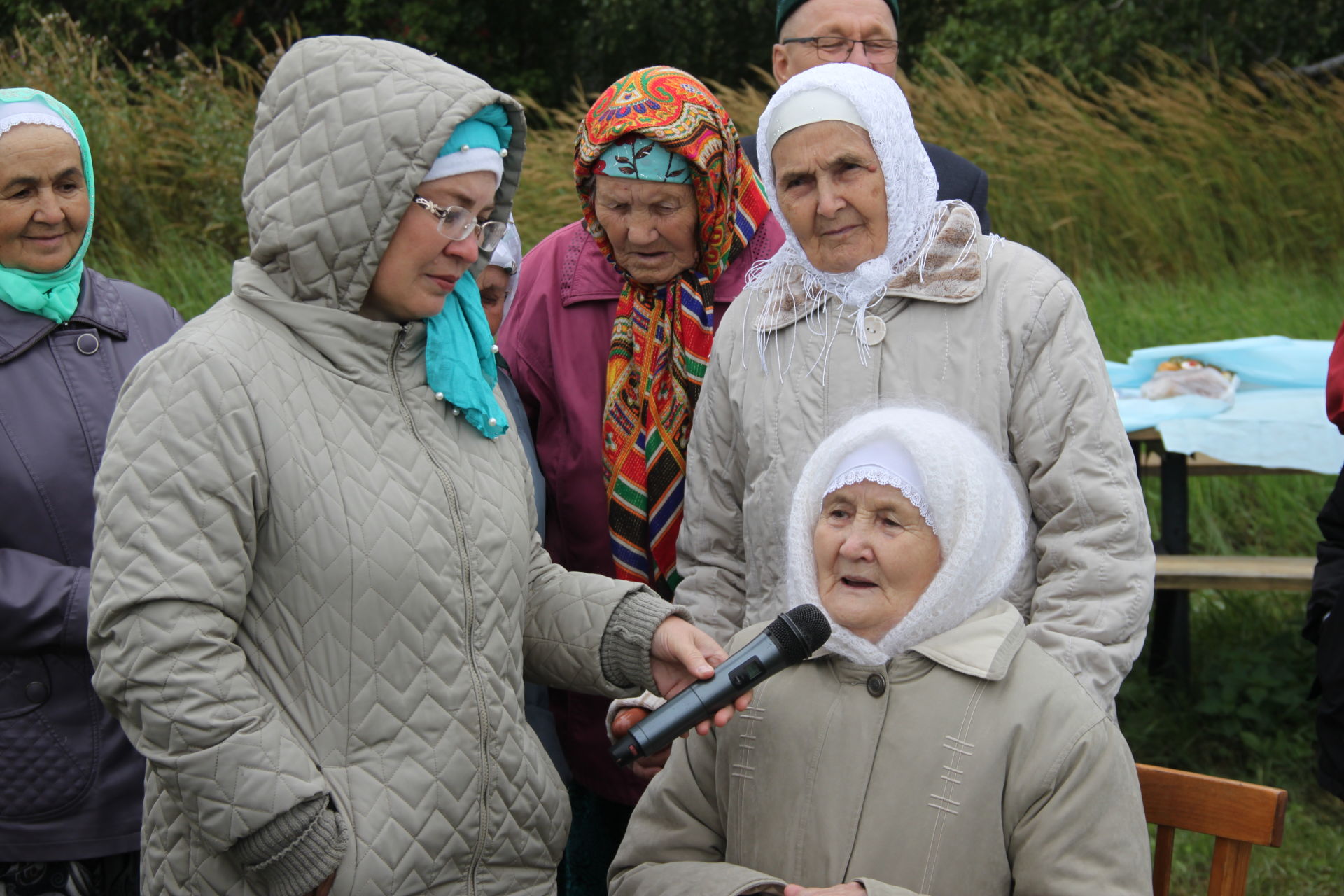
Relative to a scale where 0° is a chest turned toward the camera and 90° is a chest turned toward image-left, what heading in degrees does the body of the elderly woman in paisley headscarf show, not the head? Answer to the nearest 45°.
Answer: approximately 0°

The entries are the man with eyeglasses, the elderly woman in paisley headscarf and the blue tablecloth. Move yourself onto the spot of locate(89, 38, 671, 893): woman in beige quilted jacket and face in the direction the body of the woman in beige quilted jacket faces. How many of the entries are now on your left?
3

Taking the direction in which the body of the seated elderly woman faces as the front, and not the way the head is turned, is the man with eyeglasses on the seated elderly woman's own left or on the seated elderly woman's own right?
on the seated elderly woman's own right

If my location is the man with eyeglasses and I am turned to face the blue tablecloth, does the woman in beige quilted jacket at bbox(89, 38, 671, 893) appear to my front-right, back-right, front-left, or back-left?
back-right

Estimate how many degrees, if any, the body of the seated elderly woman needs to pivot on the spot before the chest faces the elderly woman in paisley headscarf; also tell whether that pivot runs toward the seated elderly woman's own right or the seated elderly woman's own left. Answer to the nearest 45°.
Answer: approximately 90° to the seated elderly woman's own right

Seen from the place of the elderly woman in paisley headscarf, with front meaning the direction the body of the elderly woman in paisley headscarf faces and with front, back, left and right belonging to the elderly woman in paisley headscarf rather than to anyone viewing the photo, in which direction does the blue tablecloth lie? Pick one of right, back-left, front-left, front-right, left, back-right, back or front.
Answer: back-left

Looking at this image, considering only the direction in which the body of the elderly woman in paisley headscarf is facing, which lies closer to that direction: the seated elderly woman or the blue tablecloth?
the seated elderly woman

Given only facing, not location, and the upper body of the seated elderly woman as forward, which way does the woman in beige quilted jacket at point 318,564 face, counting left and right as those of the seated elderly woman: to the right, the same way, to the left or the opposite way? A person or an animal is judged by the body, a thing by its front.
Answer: to the left

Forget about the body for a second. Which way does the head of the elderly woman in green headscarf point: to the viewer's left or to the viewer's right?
to the viewer's right

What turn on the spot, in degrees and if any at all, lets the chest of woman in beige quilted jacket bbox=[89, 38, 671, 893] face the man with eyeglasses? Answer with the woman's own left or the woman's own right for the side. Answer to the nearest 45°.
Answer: approximately 90° to the woman's own left

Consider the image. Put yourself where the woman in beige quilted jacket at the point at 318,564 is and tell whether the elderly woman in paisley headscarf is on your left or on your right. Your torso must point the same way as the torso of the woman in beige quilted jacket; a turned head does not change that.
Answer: on your left

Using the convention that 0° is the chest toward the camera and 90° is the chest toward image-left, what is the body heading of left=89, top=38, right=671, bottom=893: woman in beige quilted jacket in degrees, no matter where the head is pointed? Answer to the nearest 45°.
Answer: approximately 315°
